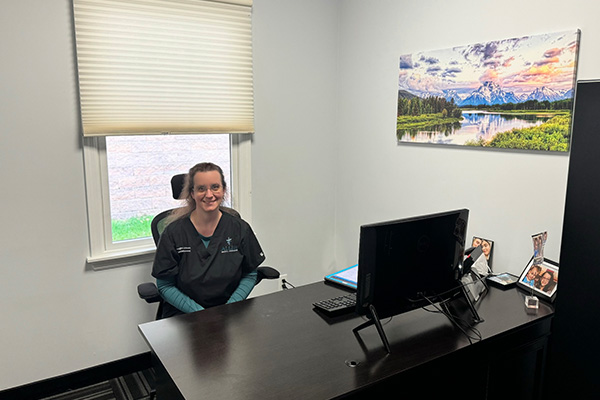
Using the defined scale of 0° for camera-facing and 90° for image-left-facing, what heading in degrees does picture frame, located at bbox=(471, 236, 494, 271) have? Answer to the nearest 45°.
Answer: approximately 45°

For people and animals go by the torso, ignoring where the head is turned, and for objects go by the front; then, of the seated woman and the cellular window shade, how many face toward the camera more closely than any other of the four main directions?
2

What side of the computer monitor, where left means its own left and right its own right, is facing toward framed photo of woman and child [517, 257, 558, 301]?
right

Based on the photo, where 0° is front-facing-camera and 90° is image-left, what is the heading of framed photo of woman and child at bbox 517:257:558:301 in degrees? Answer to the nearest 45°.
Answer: approximately 45°

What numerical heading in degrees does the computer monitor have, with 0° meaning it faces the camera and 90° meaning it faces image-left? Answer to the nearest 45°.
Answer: approximately 135°

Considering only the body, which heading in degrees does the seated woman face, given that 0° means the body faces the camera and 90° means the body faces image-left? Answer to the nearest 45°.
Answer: approximately 0°

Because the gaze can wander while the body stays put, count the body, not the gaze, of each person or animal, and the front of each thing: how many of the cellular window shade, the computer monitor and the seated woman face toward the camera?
2
